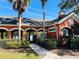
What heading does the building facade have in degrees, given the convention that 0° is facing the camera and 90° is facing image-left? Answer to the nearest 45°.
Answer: approximately 0°

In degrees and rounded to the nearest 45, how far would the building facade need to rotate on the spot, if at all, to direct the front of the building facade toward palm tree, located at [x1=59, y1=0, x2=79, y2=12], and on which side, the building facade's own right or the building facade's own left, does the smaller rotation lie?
approximately 45° to the building facade's own left

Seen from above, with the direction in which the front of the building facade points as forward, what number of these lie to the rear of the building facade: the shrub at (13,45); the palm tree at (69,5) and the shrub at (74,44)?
0

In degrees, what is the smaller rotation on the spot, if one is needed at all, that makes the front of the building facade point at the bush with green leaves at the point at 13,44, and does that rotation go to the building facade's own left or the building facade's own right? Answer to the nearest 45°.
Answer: approximately 45° to the building facade's own right
